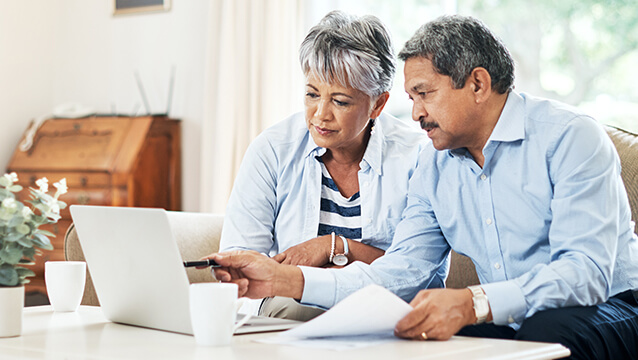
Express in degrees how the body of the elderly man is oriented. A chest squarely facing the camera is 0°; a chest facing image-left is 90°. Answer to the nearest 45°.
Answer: approximately 45°

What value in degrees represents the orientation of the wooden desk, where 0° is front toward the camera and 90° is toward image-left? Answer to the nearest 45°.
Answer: approximately 45°

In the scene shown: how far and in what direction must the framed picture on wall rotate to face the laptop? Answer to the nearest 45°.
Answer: approximately 45° to its left

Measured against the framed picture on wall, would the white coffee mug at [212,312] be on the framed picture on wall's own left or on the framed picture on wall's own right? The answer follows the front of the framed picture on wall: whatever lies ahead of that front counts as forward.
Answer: on the framed picture on wall's own left

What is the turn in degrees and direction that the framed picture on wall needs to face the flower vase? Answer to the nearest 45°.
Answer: approximately 45° to its left

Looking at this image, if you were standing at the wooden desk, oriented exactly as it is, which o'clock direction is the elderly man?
The elderly man is roughly at 10 o'clock from the wooden desk.

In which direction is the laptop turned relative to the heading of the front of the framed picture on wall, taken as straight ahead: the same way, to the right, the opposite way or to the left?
the opposite way

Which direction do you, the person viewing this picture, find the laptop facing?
facing away from the viewer and to the right of the viewer

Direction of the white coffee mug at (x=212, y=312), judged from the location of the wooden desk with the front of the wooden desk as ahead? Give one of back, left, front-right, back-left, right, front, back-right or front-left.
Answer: front-left

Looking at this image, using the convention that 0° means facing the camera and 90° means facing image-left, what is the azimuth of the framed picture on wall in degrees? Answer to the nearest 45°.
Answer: approximately 45°
